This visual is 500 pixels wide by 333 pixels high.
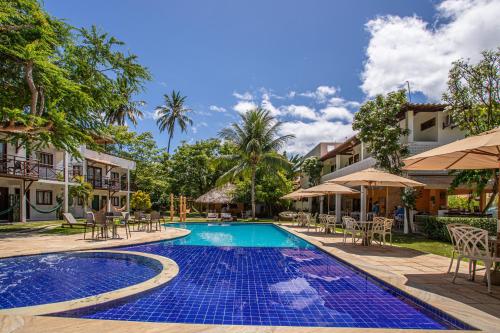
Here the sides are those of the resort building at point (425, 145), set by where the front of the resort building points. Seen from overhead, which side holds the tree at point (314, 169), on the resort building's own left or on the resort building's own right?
on the resort building's own right

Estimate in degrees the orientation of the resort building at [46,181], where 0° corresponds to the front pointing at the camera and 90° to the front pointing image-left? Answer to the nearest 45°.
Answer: approximately 315°

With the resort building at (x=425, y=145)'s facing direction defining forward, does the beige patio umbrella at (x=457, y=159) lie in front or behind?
in front
